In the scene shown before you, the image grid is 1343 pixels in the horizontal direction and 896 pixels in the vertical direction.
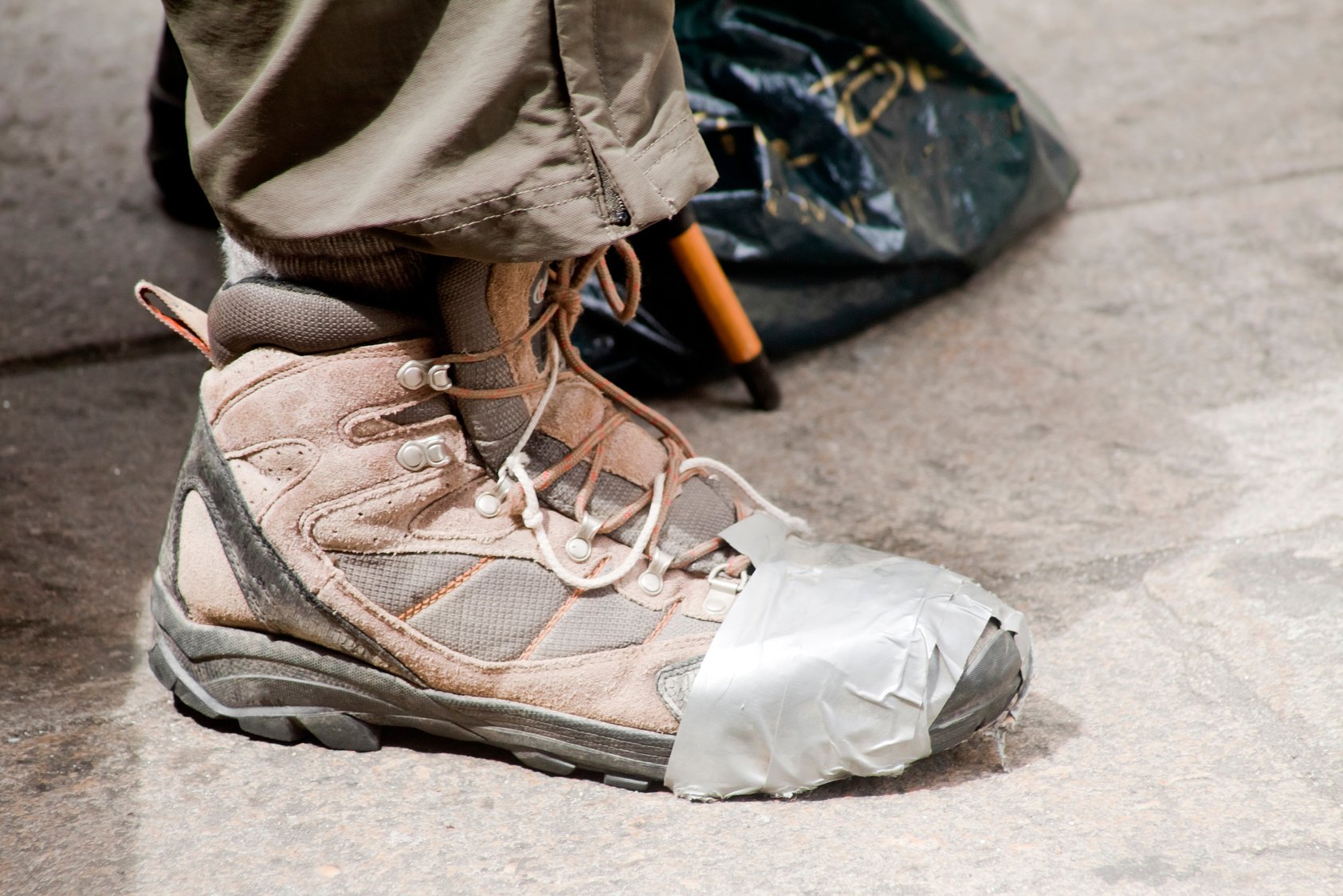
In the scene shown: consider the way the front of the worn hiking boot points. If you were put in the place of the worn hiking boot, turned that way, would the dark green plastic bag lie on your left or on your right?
on your left

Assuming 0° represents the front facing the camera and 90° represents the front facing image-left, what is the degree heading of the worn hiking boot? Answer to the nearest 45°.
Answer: approximately 270°
